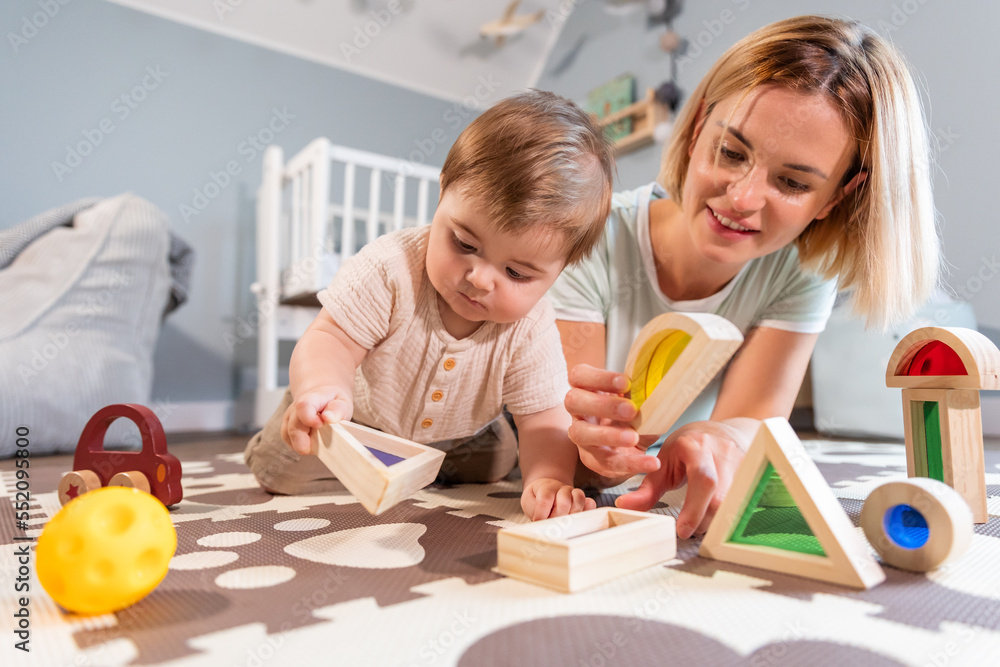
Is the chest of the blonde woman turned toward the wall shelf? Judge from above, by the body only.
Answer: no

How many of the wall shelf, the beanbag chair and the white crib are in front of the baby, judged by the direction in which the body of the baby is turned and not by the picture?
0

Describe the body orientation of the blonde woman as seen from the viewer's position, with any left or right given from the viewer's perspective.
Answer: facing the viewer

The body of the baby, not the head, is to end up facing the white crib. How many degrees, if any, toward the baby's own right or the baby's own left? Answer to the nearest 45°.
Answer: approximately 180°

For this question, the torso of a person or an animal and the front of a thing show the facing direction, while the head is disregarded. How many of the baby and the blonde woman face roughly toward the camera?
2

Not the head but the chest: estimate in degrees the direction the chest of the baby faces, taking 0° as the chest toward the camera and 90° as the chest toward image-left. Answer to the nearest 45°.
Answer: approximately 0°

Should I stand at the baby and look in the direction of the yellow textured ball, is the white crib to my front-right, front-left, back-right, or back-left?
back-right
